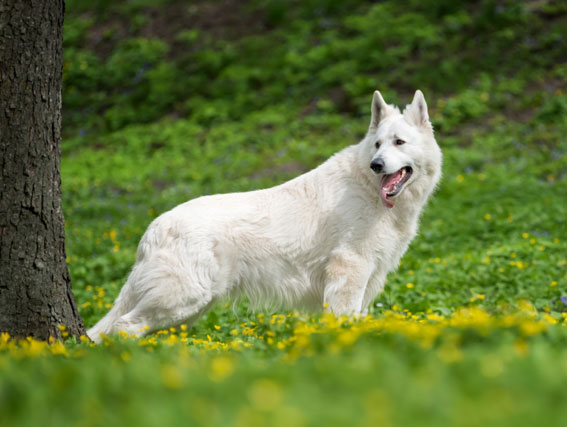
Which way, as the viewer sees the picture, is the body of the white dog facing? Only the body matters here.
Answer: to the viewer's right

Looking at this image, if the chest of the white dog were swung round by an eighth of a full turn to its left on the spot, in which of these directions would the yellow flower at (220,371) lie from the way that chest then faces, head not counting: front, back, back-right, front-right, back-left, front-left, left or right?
back-right

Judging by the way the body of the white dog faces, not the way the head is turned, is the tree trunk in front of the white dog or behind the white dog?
behind
